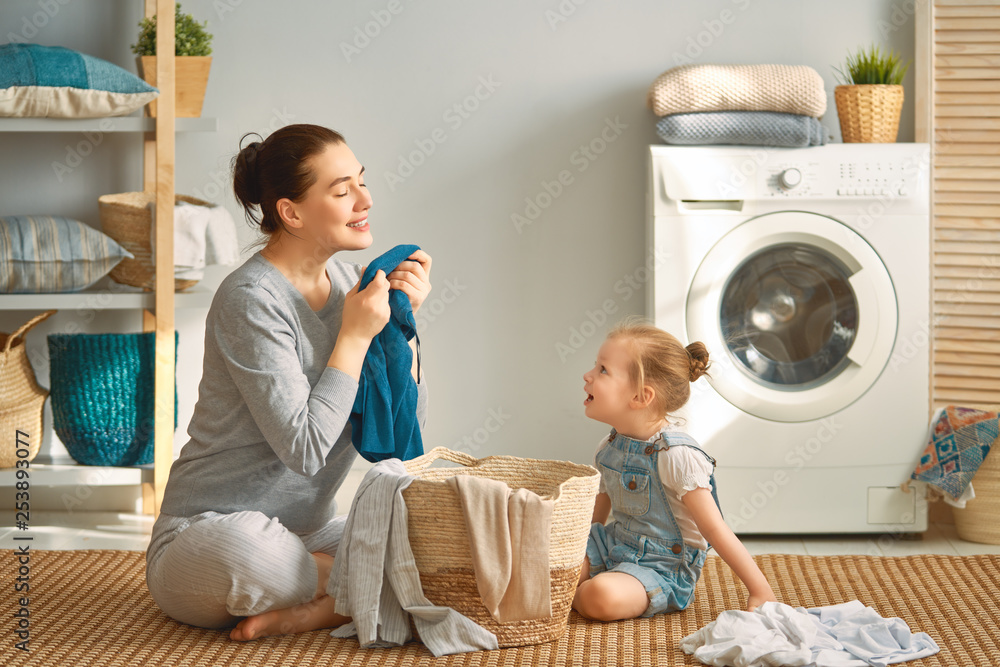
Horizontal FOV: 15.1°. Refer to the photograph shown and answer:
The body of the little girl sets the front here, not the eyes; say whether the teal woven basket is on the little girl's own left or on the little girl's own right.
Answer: on the little girl's own right

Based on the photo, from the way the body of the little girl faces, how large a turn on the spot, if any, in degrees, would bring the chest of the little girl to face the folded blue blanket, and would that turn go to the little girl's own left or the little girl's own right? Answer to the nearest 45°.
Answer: approximately 135° to the little girl's own right

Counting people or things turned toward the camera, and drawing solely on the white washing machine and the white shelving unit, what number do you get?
2

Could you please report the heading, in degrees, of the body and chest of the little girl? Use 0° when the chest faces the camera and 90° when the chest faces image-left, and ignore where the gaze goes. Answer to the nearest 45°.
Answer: approximately 45°

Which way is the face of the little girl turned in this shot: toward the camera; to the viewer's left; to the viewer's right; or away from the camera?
to the viewer's left
